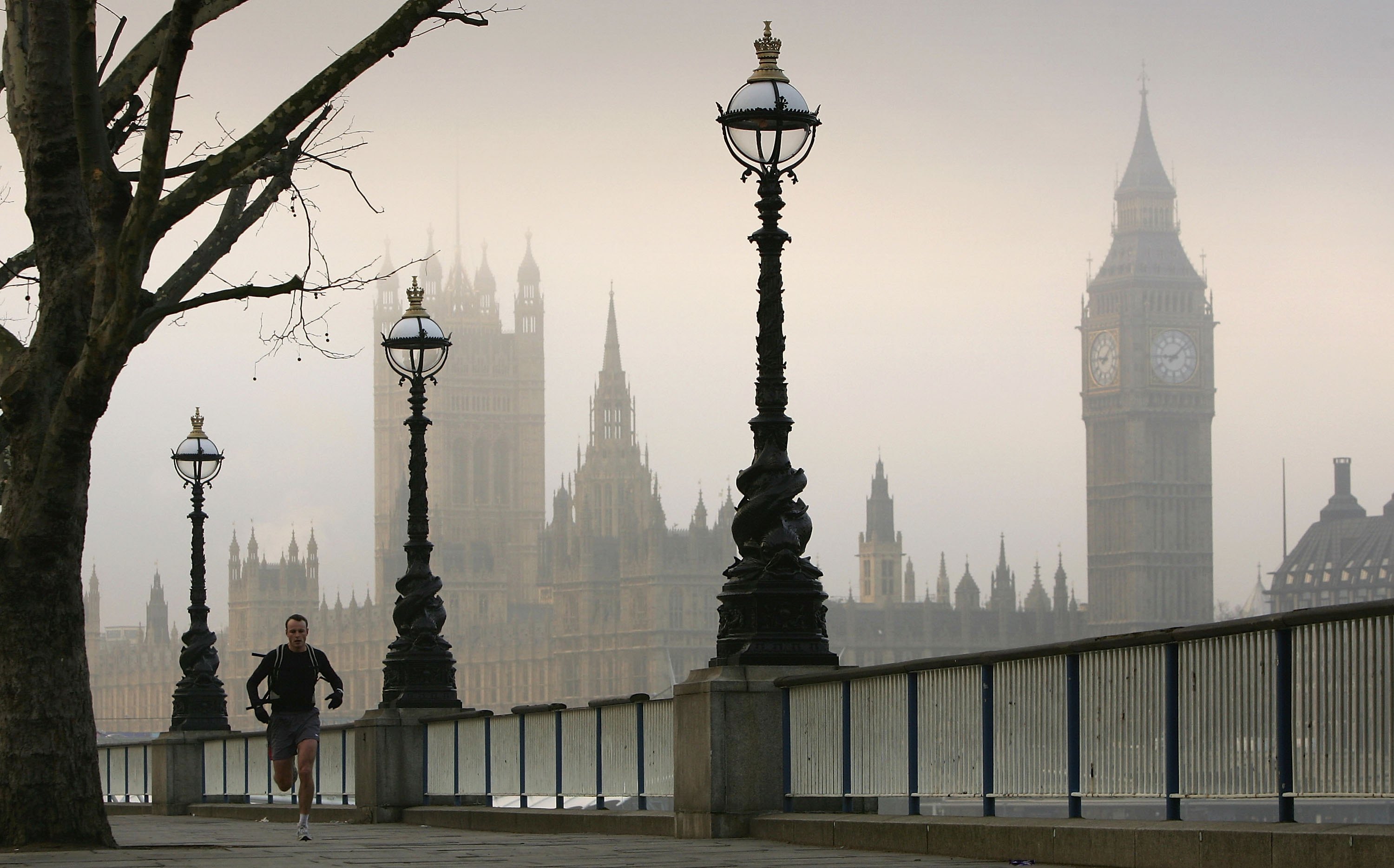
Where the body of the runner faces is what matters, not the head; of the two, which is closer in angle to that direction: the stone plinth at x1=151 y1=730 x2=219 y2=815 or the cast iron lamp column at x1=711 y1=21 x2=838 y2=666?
the cast iron lamp column

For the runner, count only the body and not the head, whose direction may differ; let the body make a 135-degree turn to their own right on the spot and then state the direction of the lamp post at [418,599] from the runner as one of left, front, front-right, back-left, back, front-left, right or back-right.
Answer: front-right

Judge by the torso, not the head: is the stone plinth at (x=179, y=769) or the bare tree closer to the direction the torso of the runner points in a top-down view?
the bare tree

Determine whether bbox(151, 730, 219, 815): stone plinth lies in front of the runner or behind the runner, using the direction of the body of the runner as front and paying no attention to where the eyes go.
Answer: behind

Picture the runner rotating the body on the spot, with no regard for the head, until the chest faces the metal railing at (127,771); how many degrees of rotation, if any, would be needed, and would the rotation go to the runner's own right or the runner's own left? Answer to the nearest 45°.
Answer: approximately 180°

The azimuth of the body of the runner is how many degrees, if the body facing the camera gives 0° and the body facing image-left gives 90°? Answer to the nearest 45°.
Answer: approximately 0°

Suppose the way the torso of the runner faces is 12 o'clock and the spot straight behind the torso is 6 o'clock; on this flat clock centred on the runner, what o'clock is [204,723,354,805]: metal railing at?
The metal railing is roughly at 6 o'clock from the runner.

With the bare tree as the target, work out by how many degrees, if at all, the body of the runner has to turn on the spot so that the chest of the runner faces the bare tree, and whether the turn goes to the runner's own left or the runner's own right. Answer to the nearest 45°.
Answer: approximately 45° to the runner's own right
